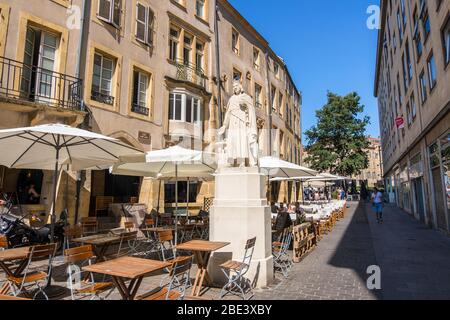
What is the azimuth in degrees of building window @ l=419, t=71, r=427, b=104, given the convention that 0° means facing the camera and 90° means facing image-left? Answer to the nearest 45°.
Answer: approximately 90°

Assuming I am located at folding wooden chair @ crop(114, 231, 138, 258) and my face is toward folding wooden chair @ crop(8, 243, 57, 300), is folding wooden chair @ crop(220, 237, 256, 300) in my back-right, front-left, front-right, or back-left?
front-left

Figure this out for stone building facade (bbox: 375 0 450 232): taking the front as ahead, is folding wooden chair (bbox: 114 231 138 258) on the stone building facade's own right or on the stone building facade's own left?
on the stone building facade's own left

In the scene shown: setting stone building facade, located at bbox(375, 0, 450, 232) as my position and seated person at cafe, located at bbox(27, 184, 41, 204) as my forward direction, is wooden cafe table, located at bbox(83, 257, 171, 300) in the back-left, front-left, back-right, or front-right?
front-left

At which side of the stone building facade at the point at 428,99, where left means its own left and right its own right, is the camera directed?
left
